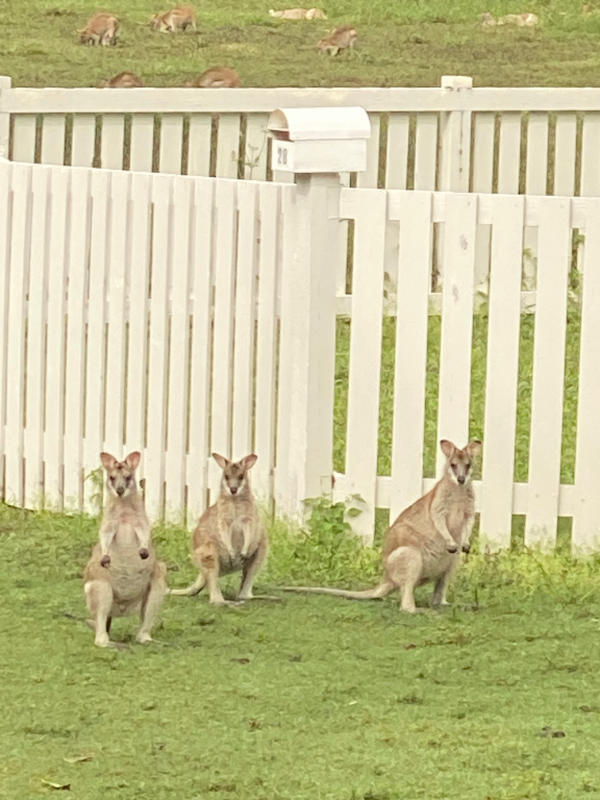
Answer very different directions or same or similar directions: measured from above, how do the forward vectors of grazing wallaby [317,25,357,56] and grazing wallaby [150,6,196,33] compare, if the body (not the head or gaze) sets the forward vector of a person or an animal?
same or similar directions

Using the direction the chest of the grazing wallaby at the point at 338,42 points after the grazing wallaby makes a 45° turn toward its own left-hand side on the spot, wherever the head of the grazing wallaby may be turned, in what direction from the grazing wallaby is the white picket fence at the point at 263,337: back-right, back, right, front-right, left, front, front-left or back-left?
front-left

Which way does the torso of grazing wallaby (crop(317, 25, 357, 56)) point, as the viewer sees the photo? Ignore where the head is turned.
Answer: to the viewer's left

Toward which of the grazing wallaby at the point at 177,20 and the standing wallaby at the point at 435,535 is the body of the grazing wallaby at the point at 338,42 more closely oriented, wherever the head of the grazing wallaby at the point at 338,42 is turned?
the grazing wallaby

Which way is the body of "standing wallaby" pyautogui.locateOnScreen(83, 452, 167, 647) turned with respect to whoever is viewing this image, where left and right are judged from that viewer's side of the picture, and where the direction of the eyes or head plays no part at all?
facing the viewer

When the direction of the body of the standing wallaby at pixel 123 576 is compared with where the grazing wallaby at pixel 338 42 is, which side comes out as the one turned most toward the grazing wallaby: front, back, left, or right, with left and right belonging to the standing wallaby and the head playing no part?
back

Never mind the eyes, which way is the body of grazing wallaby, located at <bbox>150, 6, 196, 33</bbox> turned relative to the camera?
to the viewer's left

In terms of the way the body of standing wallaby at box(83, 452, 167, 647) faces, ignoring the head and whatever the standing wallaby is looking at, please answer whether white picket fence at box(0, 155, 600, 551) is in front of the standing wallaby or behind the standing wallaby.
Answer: behind

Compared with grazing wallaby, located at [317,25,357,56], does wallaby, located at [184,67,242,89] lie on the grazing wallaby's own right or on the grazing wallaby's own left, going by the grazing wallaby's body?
on the grazing wallaby's own left
